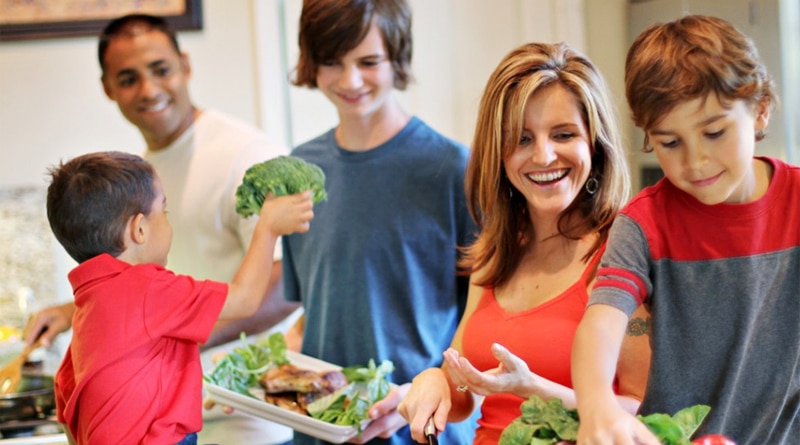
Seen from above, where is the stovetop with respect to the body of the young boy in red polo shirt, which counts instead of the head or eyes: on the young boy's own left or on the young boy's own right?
on the young boy's own left

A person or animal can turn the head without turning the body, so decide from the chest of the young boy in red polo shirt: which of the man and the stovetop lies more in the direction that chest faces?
the man

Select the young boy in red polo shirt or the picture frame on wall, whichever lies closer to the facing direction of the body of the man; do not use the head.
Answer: the young boy in red polo shirt

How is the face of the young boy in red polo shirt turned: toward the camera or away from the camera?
away from the camera

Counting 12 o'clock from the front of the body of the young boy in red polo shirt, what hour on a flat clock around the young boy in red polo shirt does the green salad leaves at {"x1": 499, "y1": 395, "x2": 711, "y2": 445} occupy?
The green salad leaves is roughly at 3 o'clock from the young boy in red polo shirt.

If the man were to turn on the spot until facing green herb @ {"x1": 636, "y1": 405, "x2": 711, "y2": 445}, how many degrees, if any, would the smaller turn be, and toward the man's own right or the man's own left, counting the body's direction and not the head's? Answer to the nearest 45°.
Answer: approximately 45° to the man's own left

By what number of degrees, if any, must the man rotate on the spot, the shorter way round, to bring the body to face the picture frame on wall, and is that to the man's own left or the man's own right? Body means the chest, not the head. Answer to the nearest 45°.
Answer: approximately 135° to the man's own right

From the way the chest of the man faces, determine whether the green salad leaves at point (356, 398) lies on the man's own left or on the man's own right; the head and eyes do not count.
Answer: on the man's own left

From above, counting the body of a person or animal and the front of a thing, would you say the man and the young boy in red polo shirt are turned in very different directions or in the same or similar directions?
very different directions

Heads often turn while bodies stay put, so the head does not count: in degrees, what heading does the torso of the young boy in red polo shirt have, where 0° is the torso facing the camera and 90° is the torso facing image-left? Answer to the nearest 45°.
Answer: approximately 225°

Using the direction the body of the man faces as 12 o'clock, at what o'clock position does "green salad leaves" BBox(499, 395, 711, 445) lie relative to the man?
The green salad leaves is roughly at 10 o'clock from the man.
